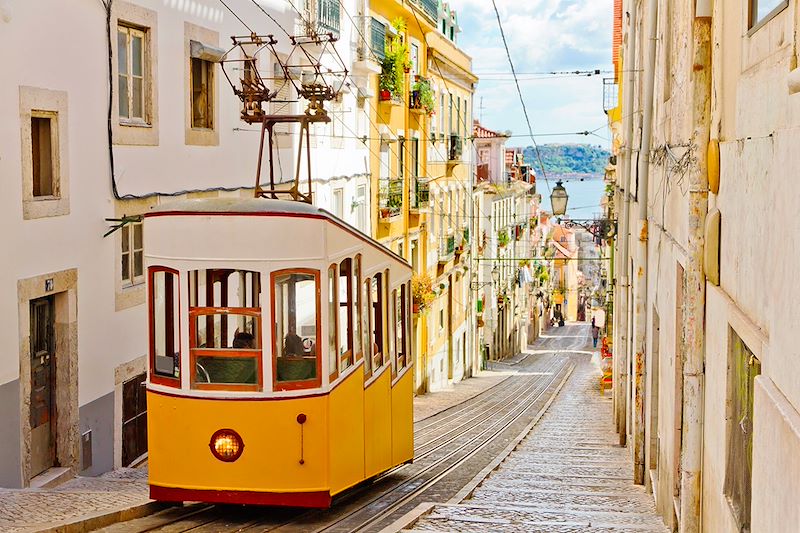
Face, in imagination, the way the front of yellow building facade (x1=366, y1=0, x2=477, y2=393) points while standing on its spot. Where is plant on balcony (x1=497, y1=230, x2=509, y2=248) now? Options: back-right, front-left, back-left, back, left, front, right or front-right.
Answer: back-left

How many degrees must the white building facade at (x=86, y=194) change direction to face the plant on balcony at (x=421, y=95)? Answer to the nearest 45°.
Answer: approximately 90° to its left

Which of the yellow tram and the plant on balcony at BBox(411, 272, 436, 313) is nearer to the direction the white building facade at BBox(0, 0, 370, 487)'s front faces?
the yellow tram

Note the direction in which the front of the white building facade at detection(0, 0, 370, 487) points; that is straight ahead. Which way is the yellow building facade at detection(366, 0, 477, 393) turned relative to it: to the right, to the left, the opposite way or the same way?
the same way

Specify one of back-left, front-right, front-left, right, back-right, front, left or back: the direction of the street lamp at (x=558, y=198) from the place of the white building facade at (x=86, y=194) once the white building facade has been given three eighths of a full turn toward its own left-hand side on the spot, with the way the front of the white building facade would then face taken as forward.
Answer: front-right

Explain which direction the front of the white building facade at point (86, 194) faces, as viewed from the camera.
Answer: facing the viewer and to the right of the viewer

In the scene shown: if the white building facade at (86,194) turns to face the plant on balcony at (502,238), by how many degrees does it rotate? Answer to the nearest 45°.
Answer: approximately 90° to its left

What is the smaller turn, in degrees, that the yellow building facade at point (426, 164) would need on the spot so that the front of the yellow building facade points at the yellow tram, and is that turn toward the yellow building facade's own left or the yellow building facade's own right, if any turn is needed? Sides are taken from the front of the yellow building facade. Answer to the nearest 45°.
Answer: approximately 45° to the yellow building facade's own right

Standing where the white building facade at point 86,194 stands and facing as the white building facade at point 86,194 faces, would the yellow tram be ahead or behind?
ahead

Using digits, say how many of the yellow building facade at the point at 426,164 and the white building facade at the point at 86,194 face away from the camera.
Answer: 0
